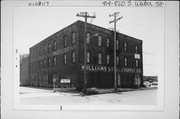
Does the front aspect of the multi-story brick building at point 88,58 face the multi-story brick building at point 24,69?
no

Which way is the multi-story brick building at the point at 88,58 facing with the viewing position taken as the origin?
facing the viewer and to the right of the viewer
